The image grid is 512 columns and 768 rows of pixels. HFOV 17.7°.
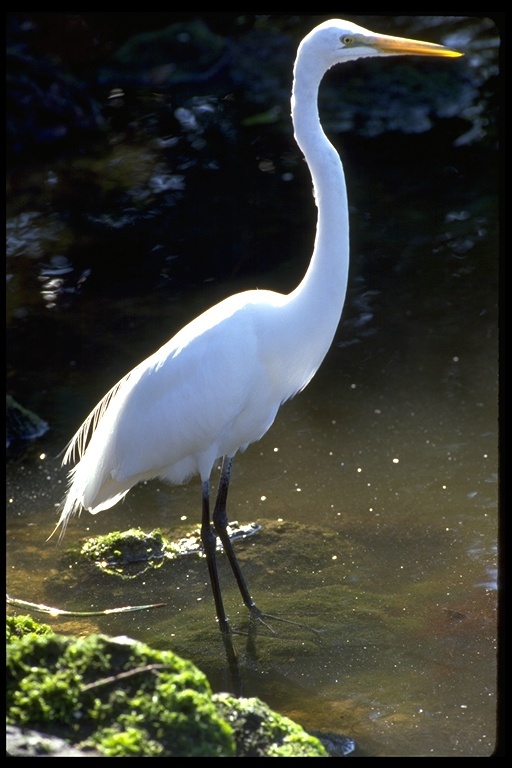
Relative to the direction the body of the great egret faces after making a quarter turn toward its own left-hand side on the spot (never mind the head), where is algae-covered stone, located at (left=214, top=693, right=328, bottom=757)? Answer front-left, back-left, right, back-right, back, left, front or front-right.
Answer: back

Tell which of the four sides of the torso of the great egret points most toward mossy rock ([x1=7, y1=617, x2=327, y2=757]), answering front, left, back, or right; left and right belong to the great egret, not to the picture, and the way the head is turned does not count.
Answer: right

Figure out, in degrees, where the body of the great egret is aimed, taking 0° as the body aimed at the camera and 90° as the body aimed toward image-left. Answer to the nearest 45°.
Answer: approximately 270°
